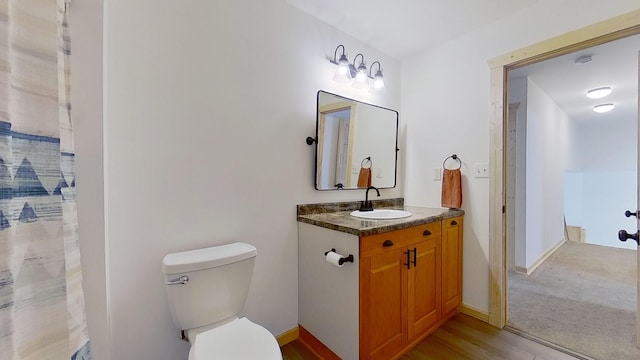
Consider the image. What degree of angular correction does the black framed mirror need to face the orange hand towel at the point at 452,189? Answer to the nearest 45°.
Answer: approximately 45° to its left

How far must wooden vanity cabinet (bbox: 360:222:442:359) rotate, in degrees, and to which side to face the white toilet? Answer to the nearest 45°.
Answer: approximately 90° to its right

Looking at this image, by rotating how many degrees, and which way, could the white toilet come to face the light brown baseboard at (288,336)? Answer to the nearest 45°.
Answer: approximately 90° to its left

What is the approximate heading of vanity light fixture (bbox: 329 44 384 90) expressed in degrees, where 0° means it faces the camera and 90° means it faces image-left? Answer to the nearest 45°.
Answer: approximately 315°

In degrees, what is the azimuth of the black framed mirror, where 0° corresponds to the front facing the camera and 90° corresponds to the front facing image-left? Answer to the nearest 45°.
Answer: approximately 315°

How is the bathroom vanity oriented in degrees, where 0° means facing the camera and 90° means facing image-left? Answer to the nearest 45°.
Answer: approximately 315°
